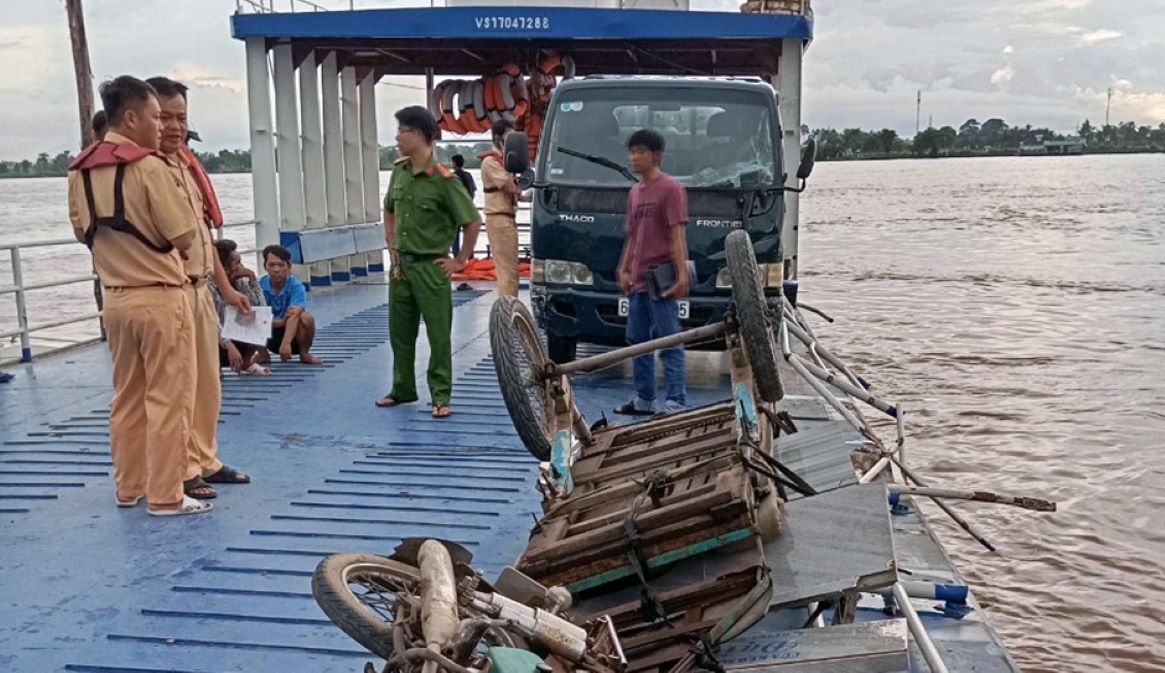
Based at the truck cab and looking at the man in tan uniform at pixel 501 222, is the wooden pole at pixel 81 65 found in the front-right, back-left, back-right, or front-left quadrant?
front-left

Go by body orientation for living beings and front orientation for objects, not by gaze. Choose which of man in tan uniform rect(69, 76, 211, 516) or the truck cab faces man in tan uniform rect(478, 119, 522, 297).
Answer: man in tan uniform rect(69, 76, 211, 516)

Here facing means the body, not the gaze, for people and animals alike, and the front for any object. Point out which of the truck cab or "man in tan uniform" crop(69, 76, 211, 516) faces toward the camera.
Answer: the truck cab

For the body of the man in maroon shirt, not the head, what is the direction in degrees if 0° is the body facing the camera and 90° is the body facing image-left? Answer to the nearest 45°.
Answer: approximately 45°

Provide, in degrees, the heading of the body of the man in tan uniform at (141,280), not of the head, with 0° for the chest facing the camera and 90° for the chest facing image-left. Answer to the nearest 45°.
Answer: approximately 225°

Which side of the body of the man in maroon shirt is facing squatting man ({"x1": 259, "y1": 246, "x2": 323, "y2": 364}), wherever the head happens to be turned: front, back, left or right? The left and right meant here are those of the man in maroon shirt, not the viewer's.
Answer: right

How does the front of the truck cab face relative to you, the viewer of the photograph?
facing the viewer

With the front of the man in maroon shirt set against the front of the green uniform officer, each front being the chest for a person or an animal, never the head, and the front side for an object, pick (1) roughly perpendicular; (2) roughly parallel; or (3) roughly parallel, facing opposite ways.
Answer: roughly parallel

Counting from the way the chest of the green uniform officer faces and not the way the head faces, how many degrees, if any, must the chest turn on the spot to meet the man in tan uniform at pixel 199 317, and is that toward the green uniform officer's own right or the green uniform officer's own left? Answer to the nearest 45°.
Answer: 0° — they already face them

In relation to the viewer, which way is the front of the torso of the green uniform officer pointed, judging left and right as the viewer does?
facing the viewer and to the left of the viewer

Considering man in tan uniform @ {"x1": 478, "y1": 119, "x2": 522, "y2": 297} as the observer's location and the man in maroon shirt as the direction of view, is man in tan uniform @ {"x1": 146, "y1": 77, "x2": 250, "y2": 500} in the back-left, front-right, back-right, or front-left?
front-right

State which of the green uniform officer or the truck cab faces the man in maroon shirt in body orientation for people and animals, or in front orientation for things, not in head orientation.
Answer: the truck cab

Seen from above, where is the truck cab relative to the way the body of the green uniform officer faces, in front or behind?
behind

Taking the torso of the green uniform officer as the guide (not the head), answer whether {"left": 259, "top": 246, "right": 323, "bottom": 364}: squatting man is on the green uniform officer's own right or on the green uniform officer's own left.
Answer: on the green uniform officer's own right

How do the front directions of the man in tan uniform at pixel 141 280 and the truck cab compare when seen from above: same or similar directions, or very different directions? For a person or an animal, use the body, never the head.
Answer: very different directions

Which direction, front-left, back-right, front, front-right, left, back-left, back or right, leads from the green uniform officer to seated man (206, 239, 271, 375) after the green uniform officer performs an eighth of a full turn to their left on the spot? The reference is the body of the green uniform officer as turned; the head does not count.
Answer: back-right

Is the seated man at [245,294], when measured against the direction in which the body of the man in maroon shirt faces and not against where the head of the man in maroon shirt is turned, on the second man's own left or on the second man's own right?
on the second man's own right

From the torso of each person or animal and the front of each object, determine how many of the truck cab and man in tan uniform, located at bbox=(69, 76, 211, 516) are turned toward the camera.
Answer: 1
